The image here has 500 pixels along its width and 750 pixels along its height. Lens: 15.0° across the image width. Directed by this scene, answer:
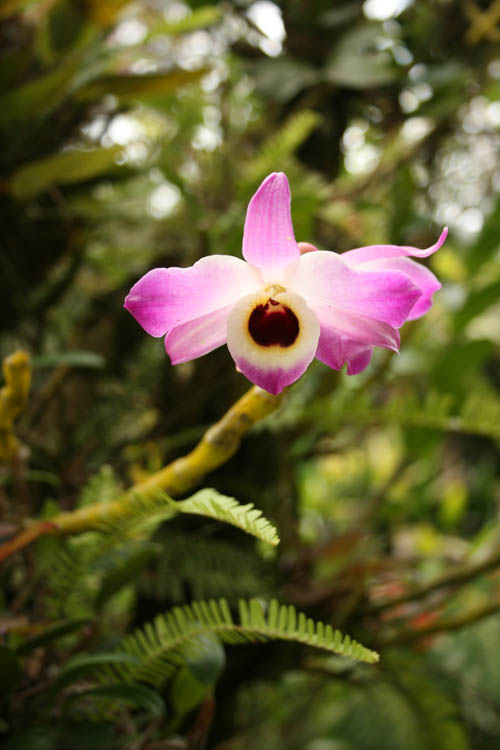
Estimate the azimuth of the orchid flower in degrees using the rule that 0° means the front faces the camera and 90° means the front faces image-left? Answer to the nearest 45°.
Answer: approximately 0°
